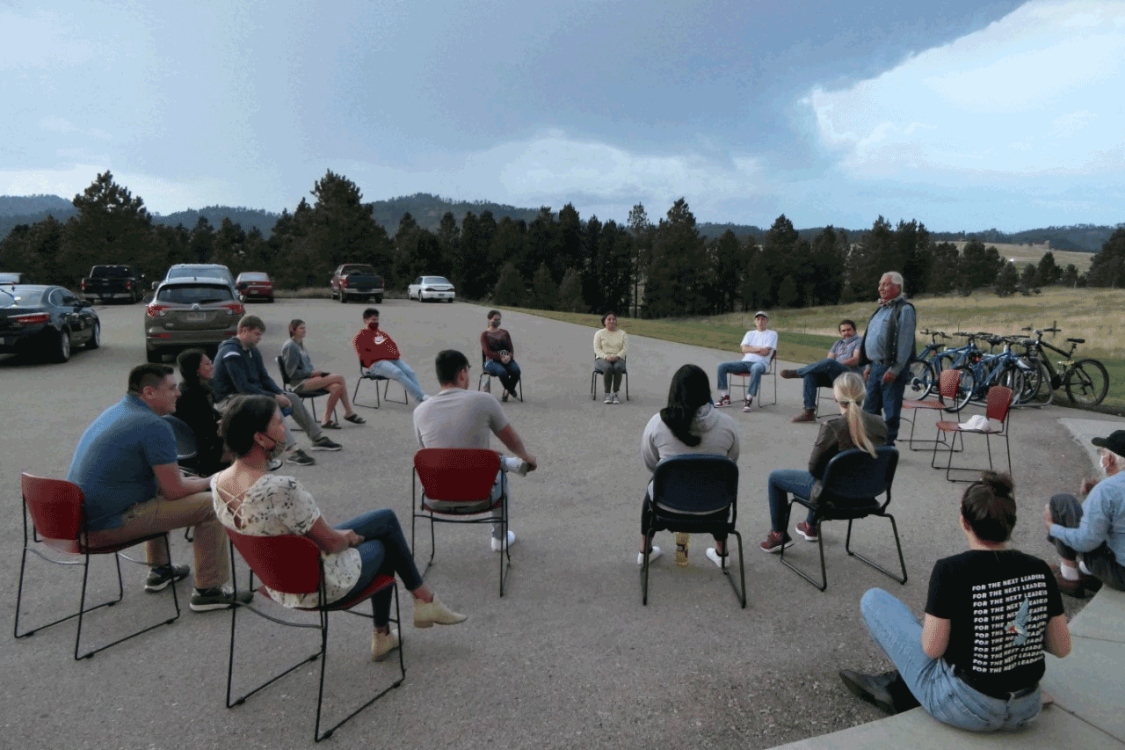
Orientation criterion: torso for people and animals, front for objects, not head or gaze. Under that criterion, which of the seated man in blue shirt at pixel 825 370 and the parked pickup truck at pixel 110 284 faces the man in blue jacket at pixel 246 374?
the seated man in blue shirt

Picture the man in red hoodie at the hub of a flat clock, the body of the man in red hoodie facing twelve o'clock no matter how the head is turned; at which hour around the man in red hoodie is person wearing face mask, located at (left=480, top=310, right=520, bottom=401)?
The person wearing face mask is roughly at 10 o'clock from the man in red hoodie.

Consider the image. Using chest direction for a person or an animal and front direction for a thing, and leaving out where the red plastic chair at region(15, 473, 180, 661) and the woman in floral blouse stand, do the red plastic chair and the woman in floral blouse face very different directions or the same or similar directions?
same or similar directions

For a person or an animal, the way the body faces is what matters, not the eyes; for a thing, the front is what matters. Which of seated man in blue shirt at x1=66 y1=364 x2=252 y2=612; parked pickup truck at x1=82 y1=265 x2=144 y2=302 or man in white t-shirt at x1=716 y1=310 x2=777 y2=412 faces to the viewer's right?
the seated man in blue shirt

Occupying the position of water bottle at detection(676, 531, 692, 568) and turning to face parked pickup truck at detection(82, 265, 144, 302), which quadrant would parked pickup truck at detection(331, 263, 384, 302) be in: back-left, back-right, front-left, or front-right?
front-right

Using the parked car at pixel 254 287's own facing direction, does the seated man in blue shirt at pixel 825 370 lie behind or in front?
behind

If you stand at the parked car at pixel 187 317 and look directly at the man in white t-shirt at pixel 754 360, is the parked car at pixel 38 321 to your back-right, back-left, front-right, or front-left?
back-right

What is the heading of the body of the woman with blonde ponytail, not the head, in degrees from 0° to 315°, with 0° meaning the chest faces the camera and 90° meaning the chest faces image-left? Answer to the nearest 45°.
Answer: approximately 135°

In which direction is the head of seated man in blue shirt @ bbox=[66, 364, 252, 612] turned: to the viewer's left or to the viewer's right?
to the viewer's right

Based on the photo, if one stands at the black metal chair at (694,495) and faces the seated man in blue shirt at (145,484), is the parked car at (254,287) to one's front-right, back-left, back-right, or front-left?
front-right

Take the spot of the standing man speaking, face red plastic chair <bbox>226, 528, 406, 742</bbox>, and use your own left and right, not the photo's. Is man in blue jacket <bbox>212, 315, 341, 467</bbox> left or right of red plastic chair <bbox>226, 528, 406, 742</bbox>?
right

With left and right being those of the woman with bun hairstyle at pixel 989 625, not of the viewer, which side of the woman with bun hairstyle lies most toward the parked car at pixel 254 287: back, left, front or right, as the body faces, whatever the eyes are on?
front

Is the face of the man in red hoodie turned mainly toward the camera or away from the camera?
toward the camera

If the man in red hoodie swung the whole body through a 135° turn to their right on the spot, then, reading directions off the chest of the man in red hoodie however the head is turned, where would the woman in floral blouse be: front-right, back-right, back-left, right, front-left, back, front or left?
left

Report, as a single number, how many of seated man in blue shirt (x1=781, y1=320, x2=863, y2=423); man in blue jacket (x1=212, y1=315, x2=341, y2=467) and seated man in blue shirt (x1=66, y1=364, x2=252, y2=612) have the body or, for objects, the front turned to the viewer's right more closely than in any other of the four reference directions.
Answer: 2

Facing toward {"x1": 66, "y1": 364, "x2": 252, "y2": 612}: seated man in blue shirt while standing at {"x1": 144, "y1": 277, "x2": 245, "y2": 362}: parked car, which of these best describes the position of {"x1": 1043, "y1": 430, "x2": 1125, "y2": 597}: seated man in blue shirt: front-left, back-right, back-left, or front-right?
front-left

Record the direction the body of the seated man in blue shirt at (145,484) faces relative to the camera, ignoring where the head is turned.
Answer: to the viewer's right

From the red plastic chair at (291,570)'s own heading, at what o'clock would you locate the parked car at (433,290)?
The parked car is roughly at 11 o'clock from the red plastic chair.

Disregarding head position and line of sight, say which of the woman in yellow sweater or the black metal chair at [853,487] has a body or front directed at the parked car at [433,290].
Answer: the black metal chair

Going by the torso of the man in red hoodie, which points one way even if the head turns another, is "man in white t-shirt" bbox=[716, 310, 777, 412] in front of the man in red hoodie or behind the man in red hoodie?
in front

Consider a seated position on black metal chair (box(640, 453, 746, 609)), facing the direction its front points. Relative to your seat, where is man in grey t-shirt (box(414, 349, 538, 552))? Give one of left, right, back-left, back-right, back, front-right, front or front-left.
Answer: left

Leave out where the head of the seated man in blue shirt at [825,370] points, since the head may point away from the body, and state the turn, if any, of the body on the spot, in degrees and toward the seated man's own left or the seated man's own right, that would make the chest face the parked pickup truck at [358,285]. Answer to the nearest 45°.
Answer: approximately 90° to the seated man's own right
